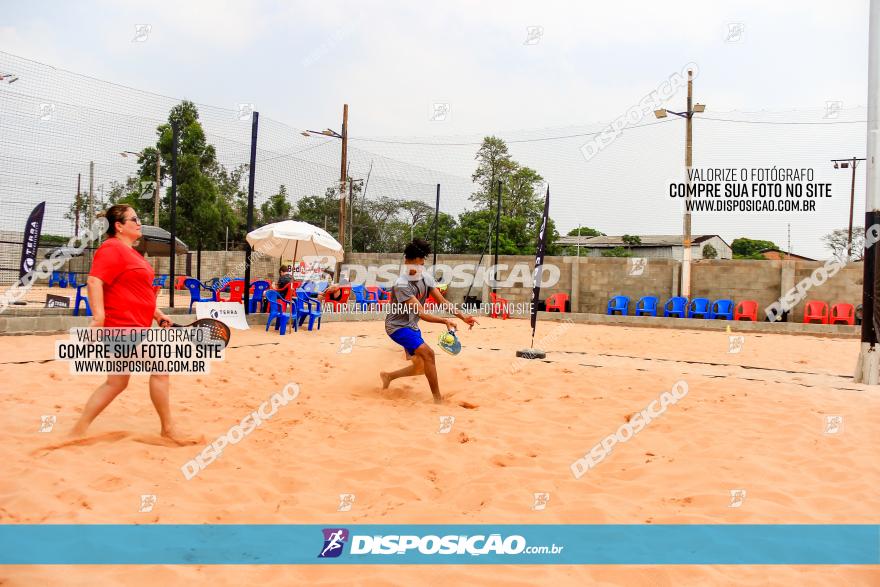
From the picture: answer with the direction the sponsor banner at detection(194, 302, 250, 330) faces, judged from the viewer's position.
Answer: facing the viewer

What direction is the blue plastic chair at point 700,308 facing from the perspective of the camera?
toward the camera

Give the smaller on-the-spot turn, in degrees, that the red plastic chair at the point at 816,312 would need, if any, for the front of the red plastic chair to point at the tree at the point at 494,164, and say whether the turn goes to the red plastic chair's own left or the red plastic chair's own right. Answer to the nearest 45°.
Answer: approximately 135° to the red plastic chair's own right

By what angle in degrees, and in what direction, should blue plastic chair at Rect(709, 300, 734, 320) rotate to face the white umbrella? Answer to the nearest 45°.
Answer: approximately 45° to its right

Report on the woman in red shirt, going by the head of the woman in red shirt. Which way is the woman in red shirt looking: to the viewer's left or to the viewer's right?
to the viewer's right

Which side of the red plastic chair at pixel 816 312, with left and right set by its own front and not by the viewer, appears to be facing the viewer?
front

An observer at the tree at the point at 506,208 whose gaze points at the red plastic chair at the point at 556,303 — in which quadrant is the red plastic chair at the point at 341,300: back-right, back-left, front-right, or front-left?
front-right

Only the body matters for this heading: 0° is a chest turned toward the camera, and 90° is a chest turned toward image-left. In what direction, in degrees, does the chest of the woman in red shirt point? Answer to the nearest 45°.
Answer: approximately 270°

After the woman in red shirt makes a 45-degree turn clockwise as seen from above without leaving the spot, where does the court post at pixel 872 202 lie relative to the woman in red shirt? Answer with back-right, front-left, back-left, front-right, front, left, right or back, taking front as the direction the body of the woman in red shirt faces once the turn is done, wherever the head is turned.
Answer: front-left

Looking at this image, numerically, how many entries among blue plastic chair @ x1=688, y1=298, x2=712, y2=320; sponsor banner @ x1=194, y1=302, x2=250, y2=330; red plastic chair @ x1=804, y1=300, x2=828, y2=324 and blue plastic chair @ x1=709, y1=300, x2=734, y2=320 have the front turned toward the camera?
4

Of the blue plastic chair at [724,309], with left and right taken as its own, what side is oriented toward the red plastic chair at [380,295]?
right

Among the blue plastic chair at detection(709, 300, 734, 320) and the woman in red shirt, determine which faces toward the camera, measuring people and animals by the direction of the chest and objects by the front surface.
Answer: the blue plastic chair

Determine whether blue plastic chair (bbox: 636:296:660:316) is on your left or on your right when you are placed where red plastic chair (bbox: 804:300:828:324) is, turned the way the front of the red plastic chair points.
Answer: on your right

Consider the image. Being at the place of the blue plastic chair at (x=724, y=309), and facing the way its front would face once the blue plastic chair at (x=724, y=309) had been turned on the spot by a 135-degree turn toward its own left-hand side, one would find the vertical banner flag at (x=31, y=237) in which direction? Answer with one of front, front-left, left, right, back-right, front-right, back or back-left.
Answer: back

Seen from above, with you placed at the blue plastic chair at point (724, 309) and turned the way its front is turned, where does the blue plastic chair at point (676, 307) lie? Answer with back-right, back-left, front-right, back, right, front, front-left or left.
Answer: right

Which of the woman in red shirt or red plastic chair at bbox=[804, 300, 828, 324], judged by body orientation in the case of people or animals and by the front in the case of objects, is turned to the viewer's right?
the woman in red shirt

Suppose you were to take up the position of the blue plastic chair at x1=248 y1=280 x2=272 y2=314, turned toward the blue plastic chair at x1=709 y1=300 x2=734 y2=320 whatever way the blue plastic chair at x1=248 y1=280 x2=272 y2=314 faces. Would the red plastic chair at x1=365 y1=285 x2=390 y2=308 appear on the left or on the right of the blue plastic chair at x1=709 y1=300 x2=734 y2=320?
left
